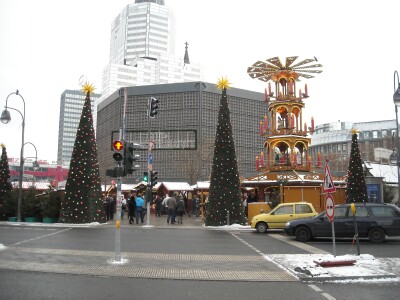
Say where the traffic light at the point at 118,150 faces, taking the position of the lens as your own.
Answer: facing the viewer

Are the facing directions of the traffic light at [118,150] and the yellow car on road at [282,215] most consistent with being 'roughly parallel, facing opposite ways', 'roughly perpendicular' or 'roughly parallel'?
roughly perpendicular

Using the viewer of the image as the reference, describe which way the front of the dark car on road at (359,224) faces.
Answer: facing to the left of the viewer

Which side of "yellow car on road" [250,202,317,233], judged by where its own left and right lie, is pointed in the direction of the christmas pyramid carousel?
right

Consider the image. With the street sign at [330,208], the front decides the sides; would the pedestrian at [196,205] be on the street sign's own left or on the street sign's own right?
on the street sign's own right

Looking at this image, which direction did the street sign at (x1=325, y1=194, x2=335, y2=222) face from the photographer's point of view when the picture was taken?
facing the viewer and to the left of the viewer

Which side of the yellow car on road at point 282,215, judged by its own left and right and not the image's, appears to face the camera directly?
left

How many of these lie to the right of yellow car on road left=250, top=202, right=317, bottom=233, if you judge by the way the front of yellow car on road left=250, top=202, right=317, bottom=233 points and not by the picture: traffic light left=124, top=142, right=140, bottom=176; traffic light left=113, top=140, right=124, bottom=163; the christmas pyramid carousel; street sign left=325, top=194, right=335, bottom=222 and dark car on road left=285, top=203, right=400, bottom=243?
1

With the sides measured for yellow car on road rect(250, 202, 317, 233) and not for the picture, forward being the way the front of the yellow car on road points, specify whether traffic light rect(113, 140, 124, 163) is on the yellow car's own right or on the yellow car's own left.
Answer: on the yellow car's own left
